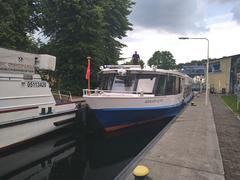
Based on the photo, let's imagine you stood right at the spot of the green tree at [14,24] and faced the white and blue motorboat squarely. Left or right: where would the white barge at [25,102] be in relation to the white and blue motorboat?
right

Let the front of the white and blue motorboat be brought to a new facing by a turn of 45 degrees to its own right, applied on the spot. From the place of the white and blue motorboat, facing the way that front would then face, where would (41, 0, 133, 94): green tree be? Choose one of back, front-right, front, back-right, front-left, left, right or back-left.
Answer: front-right

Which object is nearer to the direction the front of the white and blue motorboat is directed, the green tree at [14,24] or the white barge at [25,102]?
the white barge

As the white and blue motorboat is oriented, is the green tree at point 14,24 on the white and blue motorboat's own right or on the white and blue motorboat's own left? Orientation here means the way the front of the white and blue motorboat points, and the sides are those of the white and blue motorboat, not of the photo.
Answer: on the white and blue motorboat's own right

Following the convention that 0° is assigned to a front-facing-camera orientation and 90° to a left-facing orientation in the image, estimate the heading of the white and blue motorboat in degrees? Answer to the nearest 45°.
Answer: approximately 45°
